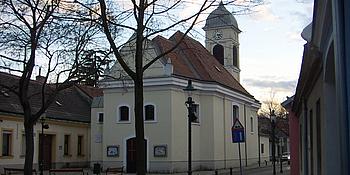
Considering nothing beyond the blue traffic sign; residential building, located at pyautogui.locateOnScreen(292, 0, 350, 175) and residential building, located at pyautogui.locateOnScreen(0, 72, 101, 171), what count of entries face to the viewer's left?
1

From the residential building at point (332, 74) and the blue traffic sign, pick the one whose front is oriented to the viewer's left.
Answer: the residential building

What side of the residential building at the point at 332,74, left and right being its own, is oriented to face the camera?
left

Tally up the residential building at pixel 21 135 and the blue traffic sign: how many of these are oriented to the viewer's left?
0

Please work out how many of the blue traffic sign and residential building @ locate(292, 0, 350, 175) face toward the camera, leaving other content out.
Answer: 1

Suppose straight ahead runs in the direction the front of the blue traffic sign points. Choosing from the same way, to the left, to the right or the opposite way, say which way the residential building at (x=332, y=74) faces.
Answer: to the right

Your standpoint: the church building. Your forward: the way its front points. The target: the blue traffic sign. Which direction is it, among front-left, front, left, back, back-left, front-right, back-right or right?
front-left

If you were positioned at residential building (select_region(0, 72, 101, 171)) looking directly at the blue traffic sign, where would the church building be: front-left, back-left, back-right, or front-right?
front-left

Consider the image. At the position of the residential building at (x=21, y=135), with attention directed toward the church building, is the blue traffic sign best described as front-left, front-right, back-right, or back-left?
front-right

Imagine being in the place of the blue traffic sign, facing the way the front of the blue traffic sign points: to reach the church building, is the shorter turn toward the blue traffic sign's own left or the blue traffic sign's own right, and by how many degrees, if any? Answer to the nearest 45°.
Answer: approximately 180°

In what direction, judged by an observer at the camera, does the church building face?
facing the viewer and to the left of the viewer

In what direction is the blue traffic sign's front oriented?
toward the camera

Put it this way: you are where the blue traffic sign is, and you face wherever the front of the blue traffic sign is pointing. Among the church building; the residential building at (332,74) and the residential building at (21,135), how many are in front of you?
1
